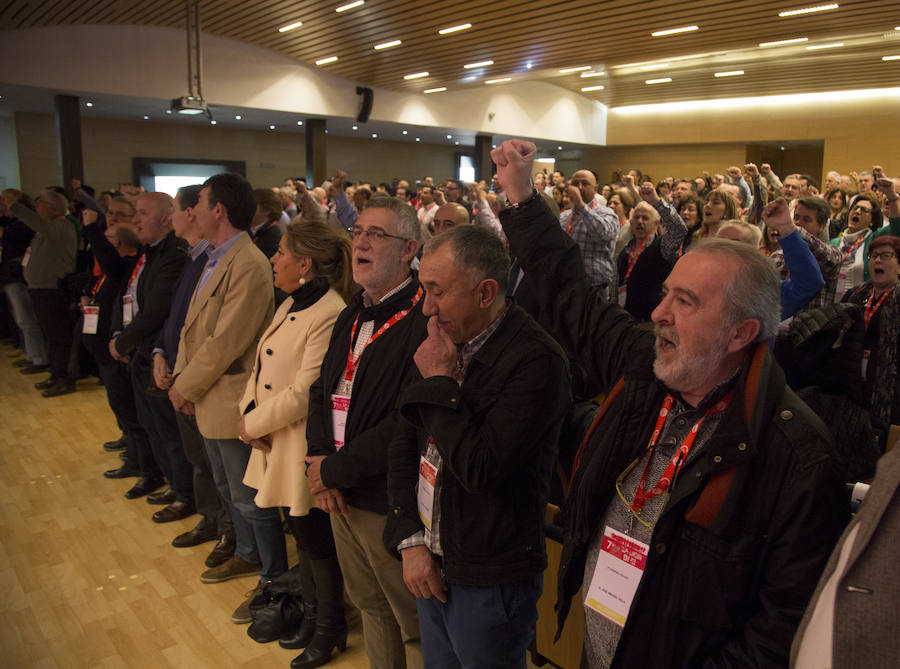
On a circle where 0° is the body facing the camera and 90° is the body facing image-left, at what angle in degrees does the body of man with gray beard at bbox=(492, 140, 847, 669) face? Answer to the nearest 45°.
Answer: approximately 45°

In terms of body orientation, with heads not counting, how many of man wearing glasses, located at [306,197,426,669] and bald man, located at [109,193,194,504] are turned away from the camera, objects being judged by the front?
0

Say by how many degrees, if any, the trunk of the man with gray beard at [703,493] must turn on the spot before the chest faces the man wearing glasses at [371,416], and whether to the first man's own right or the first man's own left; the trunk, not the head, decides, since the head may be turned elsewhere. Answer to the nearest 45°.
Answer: approximately 90° to the first man's own right

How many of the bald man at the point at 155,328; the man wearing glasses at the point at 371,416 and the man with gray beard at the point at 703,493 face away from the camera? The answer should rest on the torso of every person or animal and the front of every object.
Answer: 0

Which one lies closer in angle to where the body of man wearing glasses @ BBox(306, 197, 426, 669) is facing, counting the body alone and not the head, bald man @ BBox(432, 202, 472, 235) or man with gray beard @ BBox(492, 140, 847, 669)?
the man with gray beard
